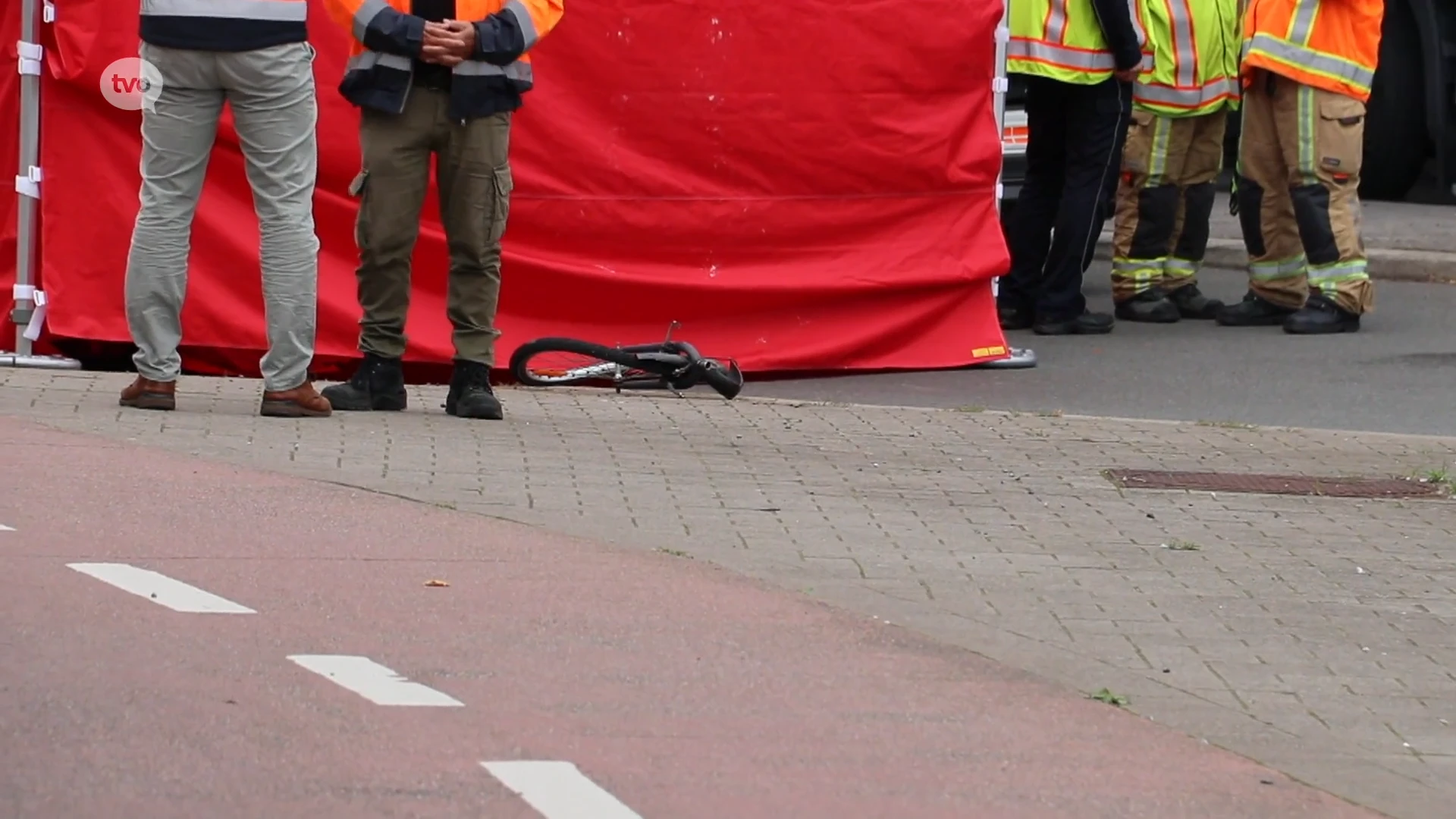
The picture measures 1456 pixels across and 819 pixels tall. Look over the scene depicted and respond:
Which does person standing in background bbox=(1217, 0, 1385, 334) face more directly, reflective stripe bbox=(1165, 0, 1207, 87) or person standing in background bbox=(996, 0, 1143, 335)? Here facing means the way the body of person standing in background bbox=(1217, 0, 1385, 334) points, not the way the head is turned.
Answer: the person standing in background

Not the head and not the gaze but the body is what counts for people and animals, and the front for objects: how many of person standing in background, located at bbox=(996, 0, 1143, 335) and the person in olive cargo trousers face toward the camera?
1

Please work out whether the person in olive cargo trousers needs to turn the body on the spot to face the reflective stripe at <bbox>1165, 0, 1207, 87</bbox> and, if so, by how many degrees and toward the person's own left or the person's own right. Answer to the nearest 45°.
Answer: approximately 135° to the person's own left

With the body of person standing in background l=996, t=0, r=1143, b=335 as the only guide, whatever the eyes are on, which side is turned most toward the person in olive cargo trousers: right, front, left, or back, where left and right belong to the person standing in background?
back

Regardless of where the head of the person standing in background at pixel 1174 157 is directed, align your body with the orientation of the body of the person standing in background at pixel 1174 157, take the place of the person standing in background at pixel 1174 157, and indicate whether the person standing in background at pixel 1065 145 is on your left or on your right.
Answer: on your right

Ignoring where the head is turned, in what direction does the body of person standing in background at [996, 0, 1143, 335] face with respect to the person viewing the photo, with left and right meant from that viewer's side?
facing away from the viewer and to the right of the viewer

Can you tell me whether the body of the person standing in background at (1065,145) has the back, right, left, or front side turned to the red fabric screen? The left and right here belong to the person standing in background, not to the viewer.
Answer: back

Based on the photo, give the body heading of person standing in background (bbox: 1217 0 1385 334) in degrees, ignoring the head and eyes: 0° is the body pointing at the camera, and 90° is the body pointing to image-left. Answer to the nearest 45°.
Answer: approximately 45°
